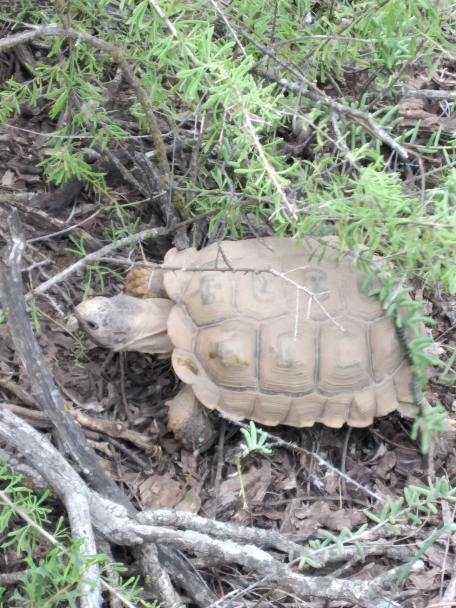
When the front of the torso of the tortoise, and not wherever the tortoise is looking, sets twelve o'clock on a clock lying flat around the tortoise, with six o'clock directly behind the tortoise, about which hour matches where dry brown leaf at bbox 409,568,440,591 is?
The dry brown leaf is roughly at 8 o'clock from the tortoise.

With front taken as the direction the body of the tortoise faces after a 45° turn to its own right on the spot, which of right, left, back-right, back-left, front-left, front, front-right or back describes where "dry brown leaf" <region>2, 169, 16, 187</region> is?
front

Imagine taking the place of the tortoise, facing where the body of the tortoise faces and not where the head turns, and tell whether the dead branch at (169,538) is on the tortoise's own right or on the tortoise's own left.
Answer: on the tortoise's own left

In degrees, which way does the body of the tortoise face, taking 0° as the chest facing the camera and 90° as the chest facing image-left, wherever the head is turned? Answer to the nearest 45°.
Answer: approximately 90°

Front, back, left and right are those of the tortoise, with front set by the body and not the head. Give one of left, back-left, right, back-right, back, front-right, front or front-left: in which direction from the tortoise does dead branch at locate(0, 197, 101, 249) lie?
front-right

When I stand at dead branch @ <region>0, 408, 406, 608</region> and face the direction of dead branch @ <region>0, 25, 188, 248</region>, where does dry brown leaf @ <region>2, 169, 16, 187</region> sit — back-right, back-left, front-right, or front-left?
front-left

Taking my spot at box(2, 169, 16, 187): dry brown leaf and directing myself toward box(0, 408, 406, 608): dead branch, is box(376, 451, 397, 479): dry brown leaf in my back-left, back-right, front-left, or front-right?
front-left
